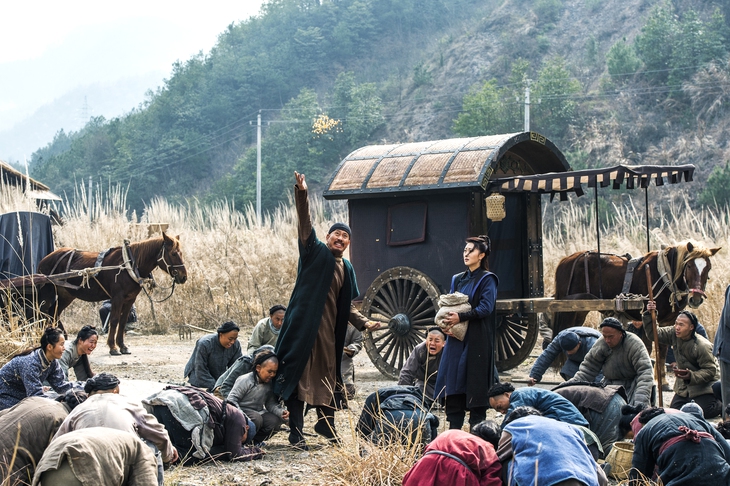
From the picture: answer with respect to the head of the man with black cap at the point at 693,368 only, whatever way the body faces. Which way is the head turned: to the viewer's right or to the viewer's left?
to the viewer's left

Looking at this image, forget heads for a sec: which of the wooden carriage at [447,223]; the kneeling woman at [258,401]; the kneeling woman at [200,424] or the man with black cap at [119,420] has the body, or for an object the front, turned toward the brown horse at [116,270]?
the man with black cap

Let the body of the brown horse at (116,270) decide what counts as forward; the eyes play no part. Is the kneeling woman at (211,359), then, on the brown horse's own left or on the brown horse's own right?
on the brown horse's own right

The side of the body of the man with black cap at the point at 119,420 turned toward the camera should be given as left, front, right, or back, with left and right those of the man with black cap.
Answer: back

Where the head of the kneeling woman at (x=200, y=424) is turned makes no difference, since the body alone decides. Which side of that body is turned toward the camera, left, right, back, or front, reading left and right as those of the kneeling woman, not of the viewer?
right

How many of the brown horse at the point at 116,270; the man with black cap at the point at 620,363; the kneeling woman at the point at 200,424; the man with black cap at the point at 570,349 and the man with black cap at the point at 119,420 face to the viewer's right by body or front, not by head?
2

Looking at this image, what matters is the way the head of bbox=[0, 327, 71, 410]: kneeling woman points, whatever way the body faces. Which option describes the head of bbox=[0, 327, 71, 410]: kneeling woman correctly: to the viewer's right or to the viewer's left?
to the viewer's right

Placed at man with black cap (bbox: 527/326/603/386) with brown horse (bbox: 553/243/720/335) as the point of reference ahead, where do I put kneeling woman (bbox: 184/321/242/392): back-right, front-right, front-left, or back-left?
back-left

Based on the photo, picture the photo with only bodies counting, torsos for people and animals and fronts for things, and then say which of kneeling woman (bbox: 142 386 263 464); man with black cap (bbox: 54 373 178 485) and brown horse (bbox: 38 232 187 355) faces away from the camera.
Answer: the man with black cap

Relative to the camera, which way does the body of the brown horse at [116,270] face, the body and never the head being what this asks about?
to the viewer's right

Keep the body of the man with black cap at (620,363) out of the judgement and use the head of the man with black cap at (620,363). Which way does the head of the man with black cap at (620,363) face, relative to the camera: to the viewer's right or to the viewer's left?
to the viewer's left

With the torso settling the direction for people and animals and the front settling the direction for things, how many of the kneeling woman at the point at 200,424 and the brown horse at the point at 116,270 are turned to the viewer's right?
2

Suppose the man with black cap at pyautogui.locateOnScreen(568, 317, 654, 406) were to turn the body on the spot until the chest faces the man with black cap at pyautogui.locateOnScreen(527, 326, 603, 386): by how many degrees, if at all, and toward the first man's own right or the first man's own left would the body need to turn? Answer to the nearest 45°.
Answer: approximately 90° to the first man's own right

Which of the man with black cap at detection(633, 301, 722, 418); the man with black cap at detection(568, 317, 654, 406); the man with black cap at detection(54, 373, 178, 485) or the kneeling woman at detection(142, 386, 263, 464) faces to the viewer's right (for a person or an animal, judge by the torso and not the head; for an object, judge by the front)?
the kneeling woman
